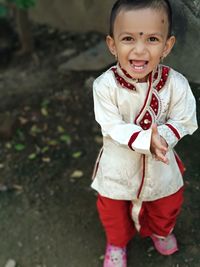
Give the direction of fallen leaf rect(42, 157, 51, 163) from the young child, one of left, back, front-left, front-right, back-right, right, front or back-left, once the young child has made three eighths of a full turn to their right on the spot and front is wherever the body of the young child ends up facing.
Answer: front

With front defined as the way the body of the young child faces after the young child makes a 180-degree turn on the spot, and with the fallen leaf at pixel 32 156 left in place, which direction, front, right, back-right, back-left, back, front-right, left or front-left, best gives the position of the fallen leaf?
front-left

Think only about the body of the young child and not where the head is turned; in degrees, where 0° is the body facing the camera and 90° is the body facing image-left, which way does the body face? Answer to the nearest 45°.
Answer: approximately 0°

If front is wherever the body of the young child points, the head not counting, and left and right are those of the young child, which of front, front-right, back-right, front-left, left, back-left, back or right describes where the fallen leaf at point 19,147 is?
back-right

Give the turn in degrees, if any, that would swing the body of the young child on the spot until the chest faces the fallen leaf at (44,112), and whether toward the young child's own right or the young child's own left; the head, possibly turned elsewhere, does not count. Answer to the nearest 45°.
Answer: approximately 135° to the young child's own right

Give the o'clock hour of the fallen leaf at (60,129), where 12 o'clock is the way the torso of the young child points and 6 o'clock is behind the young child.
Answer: The fallen leaf is roughly at 5 o'clock from the young child.

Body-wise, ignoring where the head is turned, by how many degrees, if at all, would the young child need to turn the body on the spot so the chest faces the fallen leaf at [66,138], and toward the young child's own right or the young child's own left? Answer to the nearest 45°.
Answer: approximately 135° to the young child's own right

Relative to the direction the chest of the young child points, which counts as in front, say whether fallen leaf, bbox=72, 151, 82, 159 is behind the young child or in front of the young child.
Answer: behind
